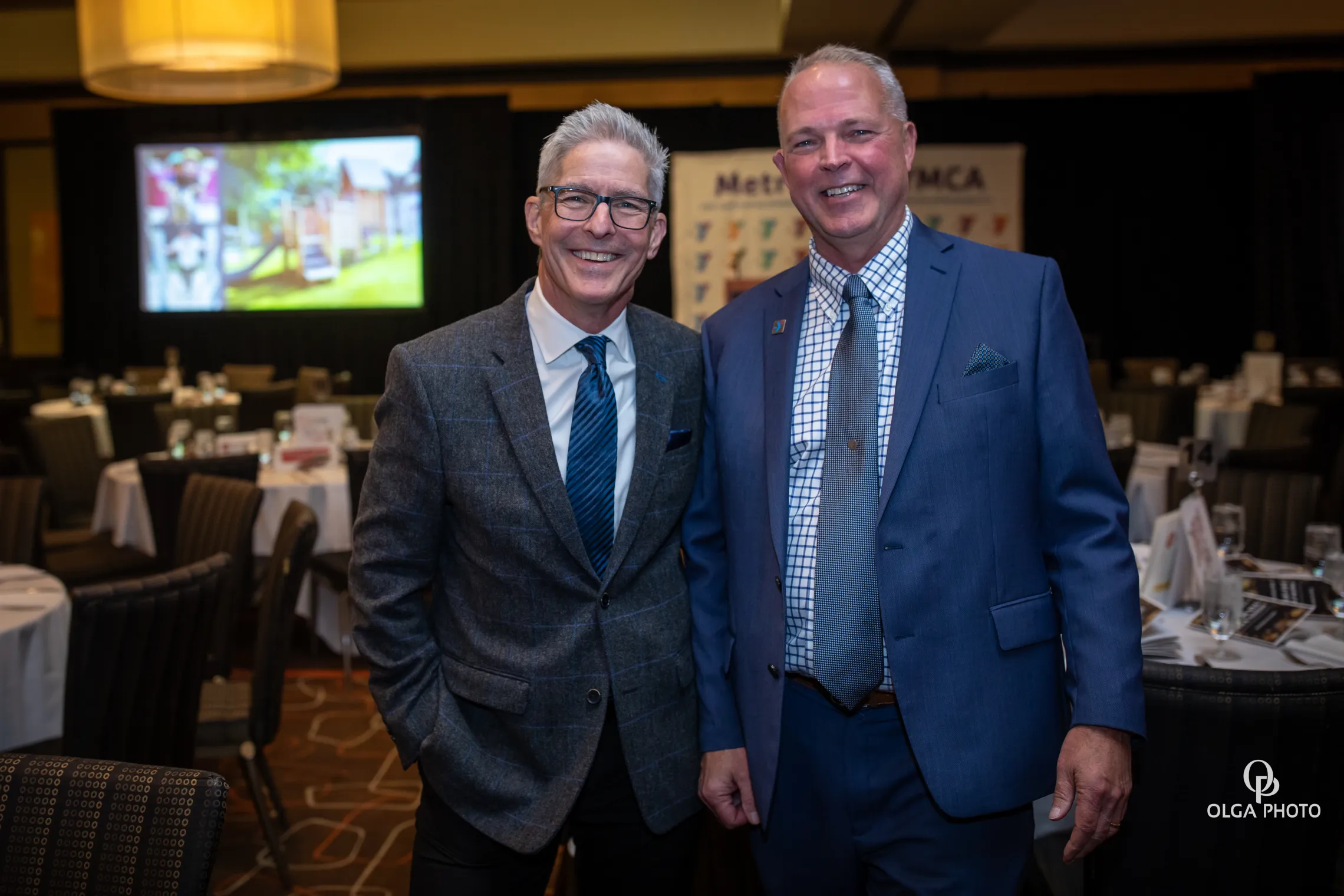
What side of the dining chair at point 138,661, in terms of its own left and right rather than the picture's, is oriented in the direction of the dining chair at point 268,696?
right

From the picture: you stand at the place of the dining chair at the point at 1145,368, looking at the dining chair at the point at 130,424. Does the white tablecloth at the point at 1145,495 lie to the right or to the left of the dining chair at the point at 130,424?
left

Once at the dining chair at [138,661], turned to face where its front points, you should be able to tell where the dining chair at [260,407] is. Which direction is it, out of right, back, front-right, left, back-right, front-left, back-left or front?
front-right

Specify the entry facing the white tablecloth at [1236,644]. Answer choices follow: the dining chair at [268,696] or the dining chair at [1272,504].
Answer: the dining chair at [1272,504]

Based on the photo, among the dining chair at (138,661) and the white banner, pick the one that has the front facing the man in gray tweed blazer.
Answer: the white banner

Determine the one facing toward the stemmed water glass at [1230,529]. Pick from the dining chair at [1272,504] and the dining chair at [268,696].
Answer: the dining chair at [1272,504]

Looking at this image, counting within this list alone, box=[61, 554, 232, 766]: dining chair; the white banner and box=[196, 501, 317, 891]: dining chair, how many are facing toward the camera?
1

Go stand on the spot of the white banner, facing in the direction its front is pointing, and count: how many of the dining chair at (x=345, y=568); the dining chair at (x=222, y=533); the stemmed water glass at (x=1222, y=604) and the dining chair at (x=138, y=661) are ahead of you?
4

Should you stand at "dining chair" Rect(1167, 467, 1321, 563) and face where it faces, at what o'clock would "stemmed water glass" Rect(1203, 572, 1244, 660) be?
The stemmed water glass is roughly at 12 o'clock from the dining chair.

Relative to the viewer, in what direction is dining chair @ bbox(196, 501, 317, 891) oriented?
to the viewer's left

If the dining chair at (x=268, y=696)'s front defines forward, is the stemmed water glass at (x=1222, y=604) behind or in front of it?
behind

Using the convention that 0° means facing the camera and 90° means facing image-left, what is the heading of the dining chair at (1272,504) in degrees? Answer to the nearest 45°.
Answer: approximately 0°

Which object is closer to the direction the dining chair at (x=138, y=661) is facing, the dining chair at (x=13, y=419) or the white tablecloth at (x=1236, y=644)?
the dining chair
